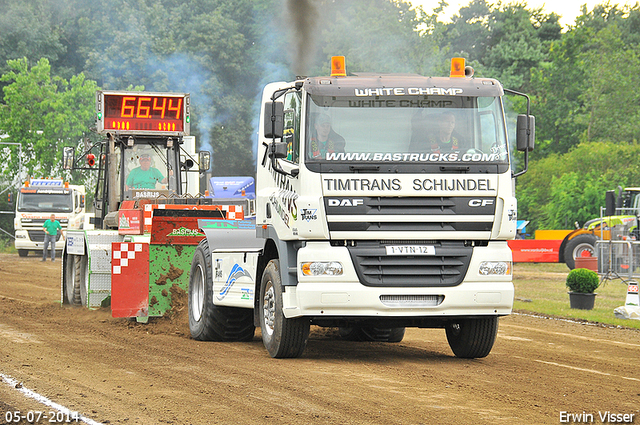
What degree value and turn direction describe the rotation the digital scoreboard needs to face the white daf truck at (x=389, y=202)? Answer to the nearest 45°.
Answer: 0° — it already faces it

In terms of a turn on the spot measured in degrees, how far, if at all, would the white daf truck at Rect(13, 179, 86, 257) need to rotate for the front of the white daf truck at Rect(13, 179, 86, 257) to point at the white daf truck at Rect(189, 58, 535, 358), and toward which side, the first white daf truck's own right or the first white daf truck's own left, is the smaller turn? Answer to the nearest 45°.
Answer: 0° — it already faces it

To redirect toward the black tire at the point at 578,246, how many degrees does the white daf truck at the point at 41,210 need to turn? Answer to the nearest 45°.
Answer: approximately 45° to its left

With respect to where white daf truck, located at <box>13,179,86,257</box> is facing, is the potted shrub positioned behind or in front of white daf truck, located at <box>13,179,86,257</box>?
in front

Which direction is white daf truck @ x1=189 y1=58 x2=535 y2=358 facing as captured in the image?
toward the camera

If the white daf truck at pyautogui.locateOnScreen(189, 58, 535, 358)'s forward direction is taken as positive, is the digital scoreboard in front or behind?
behind

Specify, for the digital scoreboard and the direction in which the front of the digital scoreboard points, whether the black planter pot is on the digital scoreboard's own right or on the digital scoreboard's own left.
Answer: on the digital scoreboard's own left

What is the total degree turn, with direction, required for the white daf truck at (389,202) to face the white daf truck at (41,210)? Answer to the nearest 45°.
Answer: approximately 135° to its right

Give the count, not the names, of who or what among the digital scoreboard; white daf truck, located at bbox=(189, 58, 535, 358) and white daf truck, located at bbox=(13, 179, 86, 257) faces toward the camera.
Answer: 3

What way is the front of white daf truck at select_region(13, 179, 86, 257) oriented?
toward the camera
